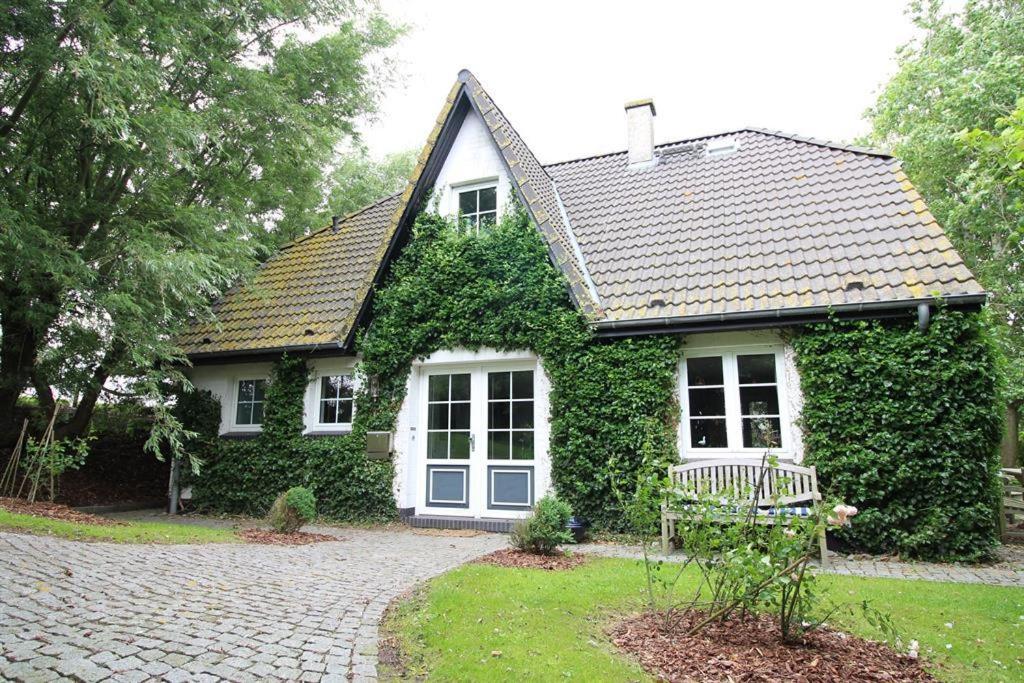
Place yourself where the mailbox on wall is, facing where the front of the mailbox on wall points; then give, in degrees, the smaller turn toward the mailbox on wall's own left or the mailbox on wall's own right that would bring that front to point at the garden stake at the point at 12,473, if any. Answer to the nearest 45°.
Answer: approximately 90° to the mailbox on wall's own right

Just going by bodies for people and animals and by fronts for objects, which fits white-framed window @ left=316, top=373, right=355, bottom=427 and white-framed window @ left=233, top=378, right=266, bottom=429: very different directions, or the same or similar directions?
same or similar directions

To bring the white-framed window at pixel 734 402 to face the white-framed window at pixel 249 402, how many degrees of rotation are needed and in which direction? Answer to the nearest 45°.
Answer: approximately 90° to its right

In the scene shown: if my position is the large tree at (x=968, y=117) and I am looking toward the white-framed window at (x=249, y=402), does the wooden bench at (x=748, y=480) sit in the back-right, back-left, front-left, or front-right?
front-left

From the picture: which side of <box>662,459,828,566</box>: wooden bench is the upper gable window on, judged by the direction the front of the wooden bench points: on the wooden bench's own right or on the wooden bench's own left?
on the wooden bench's own right

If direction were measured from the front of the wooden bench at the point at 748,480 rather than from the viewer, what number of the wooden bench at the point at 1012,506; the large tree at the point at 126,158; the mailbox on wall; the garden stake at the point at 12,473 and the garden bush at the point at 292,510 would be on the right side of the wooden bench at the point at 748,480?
4

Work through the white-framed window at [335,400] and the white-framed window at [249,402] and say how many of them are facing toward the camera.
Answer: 2

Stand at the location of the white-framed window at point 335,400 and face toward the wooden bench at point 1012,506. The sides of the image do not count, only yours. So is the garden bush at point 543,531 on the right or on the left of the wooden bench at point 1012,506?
right

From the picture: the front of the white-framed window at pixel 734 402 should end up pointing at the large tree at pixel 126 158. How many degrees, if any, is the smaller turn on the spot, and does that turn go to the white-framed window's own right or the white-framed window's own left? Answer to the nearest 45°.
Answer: approximately 90° to the white-framed window's own right

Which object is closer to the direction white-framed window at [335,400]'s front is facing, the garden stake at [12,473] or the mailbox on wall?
the mailbox on wall

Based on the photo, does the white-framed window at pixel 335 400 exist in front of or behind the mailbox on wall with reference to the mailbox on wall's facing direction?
behind

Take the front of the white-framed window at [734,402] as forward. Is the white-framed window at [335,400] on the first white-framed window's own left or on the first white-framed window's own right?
on the first white-framed window's own right

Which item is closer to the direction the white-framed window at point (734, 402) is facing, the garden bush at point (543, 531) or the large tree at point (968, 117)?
the garden bush

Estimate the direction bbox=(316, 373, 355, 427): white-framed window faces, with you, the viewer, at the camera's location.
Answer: facing the viewer

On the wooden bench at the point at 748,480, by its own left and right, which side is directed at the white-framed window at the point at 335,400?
right

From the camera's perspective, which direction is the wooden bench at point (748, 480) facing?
toward the camera

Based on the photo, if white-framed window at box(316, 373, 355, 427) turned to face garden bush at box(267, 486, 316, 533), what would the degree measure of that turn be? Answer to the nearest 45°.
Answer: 0° — it already faces it

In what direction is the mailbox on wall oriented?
toward the camera
